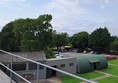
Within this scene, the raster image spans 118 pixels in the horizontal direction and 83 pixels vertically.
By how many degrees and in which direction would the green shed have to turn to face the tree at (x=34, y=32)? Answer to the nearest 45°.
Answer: approximately 90° to its right

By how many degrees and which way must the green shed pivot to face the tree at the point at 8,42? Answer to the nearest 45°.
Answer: approximately 135° to its right
